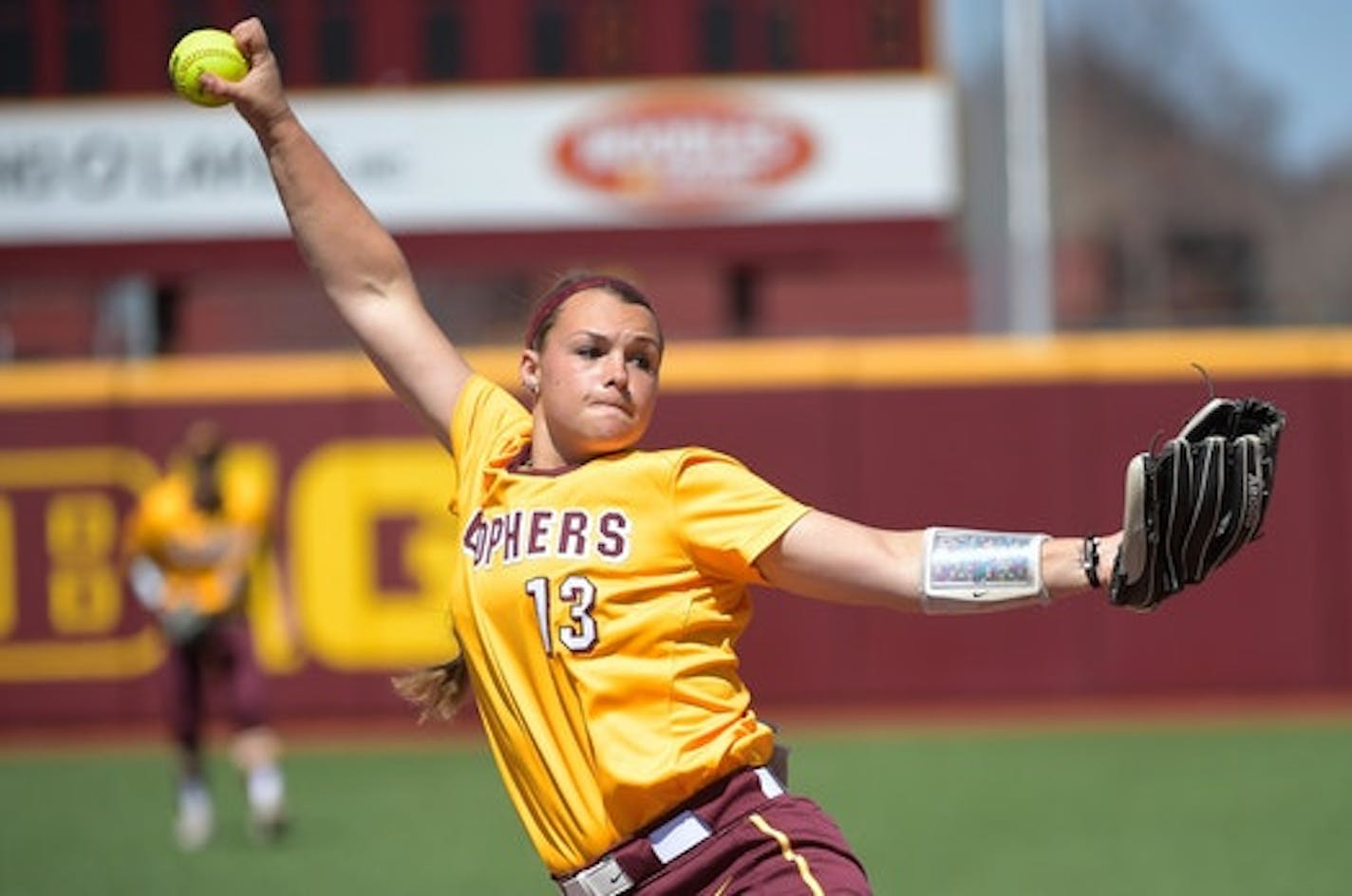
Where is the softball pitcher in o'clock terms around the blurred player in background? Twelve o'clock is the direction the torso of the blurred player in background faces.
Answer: The softball pitcher is roughly at 12 o'clock from the blurred player in background.

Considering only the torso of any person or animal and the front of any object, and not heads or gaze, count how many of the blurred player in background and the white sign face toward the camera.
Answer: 2

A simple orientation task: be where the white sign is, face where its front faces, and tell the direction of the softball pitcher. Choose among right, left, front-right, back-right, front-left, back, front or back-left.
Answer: front

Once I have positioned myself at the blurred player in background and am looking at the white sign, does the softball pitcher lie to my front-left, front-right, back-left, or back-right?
back-right

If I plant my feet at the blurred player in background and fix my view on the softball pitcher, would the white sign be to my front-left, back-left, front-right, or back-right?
back-left

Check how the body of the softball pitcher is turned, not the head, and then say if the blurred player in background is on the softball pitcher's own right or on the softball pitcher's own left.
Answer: on the softball pitcher's own right

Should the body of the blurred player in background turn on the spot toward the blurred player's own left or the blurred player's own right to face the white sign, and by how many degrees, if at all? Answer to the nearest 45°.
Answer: approximately 180°

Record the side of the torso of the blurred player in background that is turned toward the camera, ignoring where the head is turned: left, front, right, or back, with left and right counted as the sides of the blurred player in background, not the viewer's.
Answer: front

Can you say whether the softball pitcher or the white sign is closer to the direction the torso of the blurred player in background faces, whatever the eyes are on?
the softball pitcher

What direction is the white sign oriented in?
toward the camera

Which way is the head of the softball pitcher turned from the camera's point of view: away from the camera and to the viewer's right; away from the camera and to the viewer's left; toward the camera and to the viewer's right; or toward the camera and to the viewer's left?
toward the camera and to the viewer's right

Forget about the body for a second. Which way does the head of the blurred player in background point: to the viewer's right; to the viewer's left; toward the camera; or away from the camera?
toward the camera

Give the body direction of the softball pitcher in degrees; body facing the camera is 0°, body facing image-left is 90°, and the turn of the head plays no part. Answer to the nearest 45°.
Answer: approximately 45°
